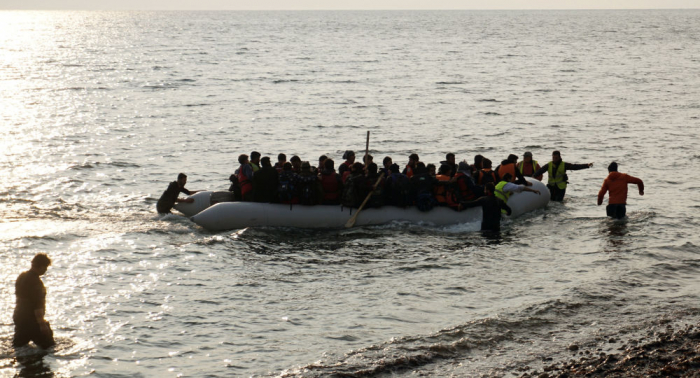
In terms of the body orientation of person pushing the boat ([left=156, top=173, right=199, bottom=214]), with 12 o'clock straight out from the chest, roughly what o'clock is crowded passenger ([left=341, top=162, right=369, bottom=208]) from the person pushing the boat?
The crowded passenger is roughly at 1 o'clock from the person pushing the boat.

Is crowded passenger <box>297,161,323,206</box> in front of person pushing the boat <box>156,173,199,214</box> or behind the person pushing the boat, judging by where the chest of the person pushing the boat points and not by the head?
in front

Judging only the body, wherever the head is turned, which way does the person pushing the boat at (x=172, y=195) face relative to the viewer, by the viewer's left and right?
facing to the right of the viewer

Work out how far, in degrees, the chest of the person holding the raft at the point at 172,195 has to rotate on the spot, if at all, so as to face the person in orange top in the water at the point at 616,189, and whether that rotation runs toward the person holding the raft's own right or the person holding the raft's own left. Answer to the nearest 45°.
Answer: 0° — they already face them

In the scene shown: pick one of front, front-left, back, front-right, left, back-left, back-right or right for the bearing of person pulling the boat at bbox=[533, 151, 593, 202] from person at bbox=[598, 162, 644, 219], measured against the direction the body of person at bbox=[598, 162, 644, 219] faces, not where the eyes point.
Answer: front

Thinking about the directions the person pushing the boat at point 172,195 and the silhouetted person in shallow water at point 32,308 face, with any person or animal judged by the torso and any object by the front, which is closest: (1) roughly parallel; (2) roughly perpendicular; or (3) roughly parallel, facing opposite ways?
roughly parallel

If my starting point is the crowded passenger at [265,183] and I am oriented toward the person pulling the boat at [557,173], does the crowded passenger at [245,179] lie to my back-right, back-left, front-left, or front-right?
back-left

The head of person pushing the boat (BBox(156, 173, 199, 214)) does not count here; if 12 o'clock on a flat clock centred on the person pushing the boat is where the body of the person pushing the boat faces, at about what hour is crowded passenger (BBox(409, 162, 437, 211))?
The crowded passenger is roughly at 1 o'clock from the person pushing the boat.

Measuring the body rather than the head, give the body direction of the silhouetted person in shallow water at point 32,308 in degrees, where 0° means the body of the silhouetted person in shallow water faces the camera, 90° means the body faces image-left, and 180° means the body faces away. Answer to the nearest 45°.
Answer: approximately 270°
